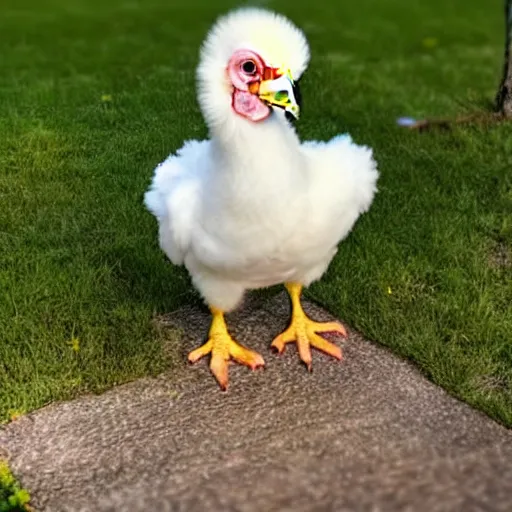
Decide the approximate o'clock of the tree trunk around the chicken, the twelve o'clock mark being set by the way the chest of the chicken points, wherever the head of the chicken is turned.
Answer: The tree trunk is roughly at 7 o'clock from the chicken.

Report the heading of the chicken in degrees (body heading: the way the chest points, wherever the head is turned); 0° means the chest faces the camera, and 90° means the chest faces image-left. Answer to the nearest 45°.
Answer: approximately 0°
